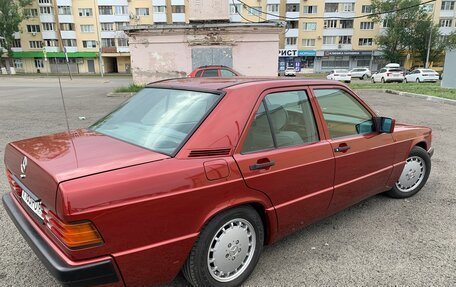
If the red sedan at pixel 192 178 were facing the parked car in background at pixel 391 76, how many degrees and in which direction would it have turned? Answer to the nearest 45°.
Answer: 0° — it already faces it

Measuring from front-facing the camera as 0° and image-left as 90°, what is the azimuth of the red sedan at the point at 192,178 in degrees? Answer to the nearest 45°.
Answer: approximately 225°

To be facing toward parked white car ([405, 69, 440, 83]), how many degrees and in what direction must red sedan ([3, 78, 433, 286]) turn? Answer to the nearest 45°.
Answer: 0° — it already faces it
